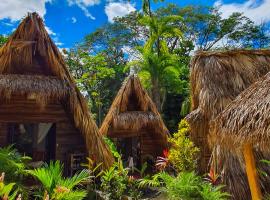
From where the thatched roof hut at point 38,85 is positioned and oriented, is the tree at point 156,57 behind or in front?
behind

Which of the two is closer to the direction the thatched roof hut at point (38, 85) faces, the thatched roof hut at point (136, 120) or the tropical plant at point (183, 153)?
the tropical plant

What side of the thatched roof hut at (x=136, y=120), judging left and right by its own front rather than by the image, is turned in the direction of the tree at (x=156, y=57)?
back

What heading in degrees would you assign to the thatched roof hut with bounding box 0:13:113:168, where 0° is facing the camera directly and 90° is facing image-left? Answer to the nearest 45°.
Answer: approximately 0°

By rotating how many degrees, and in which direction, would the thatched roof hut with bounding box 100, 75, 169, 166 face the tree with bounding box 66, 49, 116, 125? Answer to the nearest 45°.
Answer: approximately 180°

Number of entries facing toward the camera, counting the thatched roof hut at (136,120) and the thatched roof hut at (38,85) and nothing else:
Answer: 2

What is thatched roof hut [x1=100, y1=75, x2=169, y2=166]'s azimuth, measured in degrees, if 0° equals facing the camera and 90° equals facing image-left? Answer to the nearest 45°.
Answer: approximately 0°

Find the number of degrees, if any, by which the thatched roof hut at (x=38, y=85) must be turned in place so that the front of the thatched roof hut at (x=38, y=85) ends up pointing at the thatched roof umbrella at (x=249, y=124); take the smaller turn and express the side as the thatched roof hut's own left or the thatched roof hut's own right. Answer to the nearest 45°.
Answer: approximately 45° to the thatched roof hut's own left

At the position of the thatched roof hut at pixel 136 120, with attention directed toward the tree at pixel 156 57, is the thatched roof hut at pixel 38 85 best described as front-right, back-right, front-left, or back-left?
back-left
